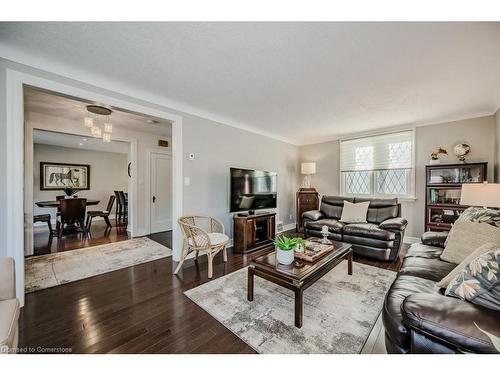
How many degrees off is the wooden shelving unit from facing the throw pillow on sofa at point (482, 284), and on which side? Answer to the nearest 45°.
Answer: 0° — it already faces it

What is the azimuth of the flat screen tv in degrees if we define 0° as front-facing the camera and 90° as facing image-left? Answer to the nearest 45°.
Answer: approximately 315°

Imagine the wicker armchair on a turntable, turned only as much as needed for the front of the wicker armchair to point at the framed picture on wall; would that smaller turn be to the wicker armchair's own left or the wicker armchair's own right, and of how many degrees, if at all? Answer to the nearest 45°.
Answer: approximately 180°

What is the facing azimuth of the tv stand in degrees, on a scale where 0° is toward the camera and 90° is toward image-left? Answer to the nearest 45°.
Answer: approximately 315°

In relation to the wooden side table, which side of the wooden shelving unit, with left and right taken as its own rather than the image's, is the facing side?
right

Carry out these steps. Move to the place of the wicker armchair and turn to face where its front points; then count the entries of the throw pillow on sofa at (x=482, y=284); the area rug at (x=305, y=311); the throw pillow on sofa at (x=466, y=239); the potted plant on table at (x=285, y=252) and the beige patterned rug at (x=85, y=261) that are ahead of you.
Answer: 4

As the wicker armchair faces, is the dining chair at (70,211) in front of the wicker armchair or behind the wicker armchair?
behind
